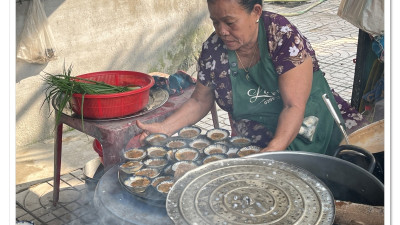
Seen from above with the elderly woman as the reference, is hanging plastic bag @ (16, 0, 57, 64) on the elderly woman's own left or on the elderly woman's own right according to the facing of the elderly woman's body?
on the elderly woman's own right

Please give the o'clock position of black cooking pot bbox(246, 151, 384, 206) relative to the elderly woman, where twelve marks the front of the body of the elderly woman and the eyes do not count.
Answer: The black cooking pot is roughly at 10 o'clock from the elderly woman.

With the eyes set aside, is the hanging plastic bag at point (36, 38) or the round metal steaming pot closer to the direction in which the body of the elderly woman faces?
the round metal steaming pot

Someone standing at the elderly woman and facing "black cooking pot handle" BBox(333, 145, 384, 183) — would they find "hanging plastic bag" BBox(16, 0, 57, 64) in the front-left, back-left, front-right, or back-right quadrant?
back-right

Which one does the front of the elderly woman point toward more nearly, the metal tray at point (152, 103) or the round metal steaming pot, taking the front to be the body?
the round metal steaming pot

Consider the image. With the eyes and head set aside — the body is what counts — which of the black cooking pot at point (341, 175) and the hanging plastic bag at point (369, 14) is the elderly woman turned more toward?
the black cooking pot

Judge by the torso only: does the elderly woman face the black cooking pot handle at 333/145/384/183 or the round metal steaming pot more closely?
the round metal steaming pot

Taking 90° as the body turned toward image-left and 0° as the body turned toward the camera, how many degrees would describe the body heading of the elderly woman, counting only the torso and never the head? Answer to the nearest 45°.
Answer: approximately 45°

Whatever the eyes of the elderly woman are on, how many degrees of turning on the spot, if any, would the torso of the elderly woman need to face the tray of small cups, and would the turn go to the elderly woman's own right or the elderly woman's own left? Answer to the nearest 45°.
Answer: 0° — they already face it

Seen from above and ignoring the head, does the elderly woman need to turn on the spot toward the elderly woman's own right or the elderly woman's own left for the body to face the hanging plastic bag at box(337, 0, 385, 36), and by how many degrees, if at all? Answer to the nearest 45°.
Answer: approximately 180°

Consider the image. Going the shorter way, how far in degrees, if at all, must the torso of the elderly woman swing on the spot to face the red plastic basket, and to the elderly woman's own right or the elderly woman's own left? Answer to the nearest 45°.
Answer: approximately 45° to the elderly woman's own right

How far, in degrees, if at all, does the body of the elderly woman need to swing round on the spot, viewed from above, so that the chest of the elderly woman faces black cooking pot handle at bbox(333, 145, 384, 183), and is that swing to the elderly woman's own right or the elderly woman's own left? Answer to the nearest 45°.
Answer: approximately 90° to the elderly woman's own left

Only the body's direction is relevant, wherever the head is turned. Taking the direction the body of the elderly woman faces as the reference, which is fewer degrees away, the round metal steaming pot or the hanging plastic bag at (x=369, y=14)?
the round metal steaming pot
